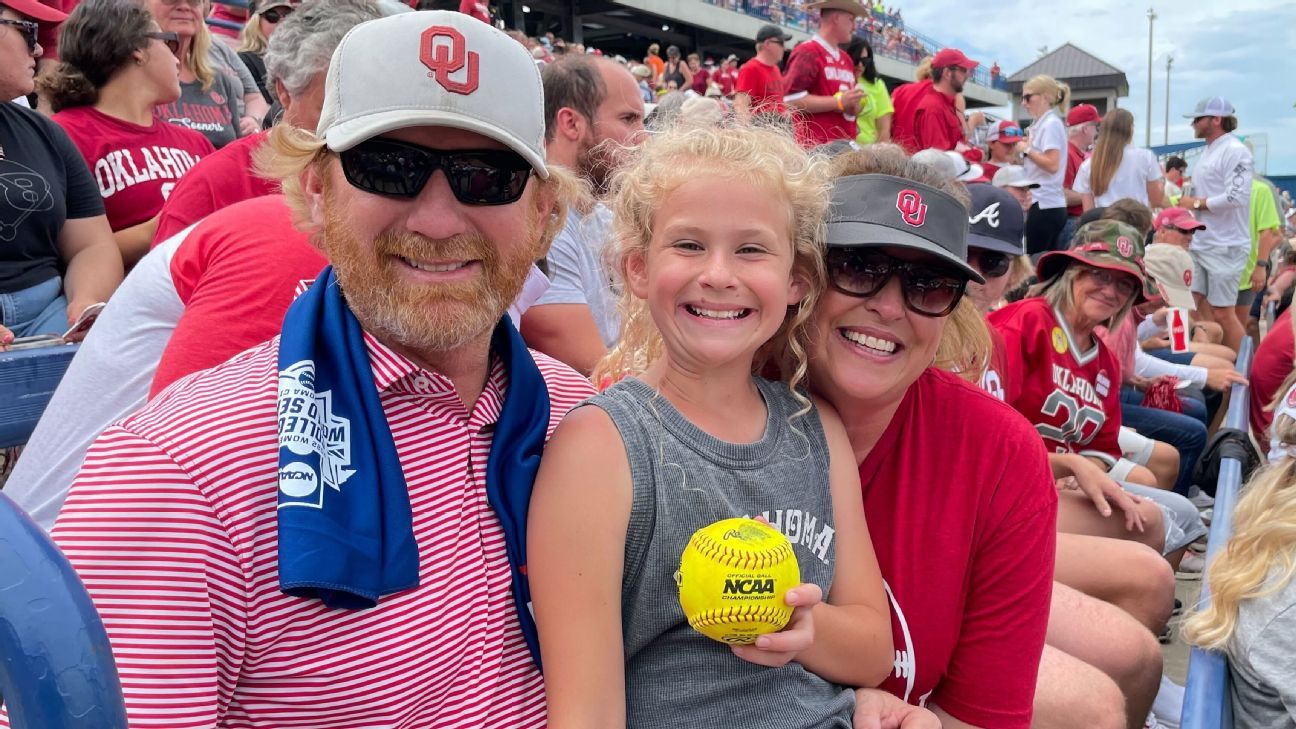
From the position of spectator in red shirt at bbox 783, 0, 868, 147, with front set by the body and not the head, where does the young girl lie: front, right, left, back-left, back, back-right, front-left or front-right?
front-right

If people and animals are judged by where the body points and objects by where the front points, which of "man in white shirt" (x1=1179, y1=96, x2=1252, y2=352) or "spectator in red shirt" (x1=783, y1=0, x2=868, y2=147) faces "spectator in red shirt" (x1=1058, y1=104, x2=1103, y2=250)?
the man in white shirt

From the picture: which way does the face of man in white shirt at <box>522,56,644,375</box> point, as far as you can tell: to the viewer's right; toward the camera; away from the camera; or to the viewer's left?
to the viewer's right

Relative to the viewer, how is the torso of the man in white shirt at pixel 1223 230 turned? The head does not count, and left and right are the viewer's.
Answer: facing to the left of the viewer

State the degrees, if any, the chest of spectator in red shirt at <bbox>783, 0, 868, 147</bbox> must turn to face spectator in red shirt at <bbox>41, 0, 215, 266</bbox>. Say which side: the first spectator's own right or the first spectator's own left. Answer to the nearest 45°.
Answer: approximately 90° to the first spectator's own right

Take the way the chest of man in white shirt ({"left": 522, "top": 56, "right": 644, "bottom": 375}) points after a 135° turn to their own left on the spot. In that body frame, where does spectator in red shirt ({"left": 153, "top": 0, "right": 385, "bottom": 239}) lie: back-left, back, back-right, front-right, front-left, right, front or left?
left
